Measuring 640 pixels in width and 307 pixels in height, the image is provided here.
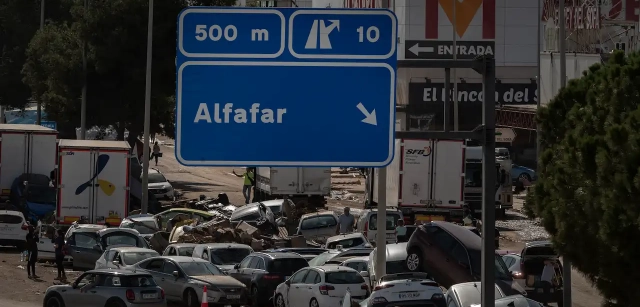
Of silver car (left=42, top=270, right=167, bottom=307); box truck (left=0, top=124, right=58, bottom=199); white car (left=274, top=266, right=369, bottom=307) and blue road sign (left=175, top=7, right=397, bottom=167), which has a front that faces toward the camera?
the blue road sign

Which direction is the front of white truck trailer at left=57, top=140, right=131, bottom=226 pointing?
away from the camera

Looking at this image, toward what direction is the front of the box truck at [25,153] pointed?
away from the camera

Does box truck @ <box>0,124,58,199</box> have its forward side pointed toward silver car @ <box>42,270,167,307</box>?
no

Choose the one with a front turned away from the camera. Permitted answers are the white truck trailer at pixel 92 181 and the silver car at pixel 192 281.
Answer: the white truck trailer

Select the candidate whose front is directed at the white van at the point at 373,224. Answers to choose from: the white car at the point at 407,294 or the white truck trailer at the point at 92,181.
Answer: the white car

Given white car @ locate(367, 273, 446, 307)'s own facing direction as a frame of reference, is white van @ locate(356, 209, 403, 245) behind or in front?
in front

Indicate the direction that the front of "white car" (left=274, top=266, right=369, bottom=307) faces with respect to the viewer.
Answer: facing away from the viewer and to the left of the viewer

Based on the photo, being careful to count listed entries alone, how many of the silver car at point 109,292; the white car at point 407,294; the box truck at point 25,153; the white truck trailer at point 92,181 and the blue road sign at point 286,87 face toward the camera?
1

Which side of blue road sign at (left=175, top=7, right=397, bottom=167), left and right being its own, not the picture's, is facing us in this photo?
front

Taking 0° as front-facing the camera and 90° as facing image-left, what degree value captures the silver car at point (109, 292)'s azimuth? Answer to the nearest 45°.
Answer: approximately 135°

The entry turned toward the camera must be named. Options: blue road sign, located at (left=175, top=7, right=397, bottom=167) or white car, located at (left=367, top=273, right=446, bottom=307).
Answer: the blue road sign

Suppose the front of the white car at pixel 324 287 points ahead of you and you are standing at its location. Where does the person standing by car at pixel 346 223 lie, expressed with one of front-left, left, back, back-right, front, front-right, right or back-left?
front-right
